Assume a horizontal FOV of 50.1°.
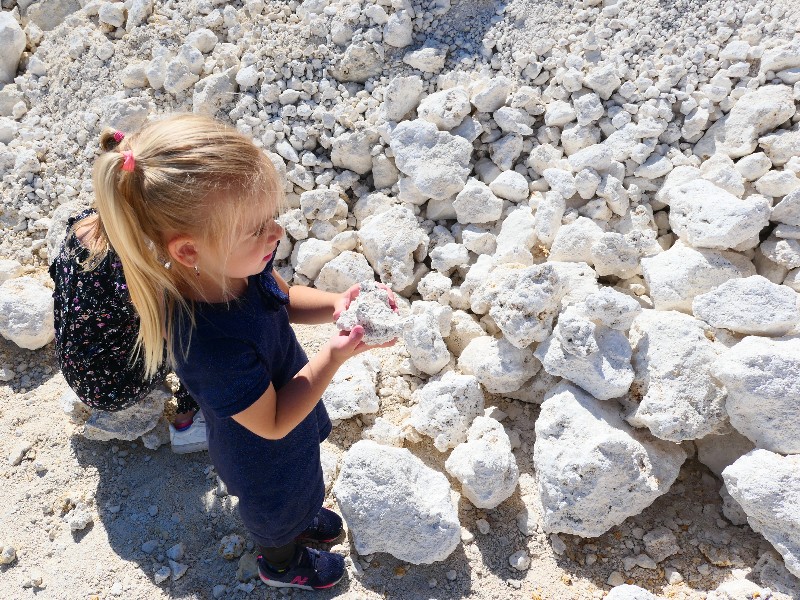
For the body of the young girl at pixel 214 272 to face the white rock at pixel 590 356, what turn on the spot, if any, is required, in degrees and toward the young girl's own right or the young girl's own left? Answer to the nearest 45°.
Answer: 0° — they already face it

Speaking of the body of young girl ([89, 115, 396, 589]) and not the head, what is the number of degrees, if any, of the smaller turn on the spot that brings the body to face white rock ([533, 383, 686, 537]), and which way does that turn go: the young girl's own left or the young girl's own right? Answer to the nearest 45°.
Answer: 0° — they already face it

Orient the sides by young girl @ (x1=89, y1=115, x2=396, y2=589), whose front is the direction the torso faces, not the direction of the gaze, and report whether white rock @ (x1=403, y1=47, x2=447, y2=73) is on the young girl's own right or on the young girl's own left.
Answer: on the young girl's own left

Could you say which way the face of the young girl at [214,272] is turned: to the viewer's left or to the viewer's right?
to the viewer's right

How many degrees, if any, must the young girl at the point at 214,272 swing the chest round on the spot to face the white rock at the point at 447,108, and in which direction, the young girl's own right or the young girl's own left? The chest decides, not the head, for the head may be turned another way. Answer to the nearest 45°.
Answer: approximately 45° to the young girl's own left

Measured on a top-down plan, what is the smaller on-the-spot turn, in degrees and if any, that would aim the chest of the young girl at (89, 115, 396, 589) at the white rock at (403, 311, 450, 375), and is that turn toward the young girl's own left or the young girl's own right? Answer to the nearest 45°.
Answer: approximately 45° to the young girl's own left

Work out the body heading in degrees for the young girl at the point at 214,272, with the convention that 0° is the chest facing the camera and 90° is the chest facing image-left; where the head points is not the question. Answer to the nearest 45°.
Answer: approximately 270°
